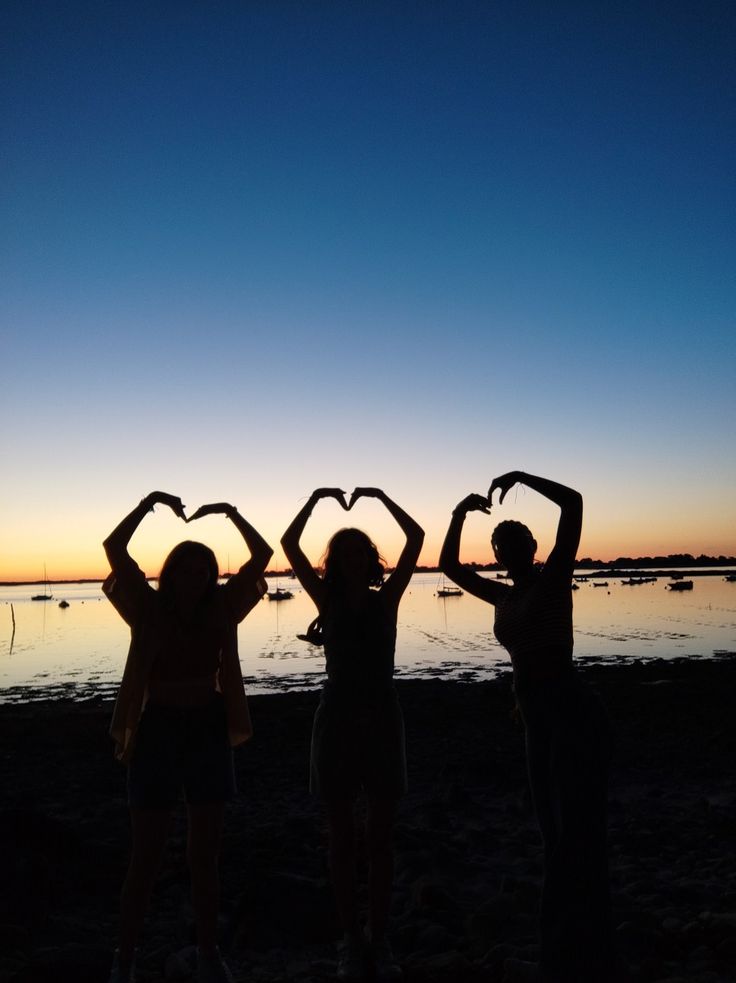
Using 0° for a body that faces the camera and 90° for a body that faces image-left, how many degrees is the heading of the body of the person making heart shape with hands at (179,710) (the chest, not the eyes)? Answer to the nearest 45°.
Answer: approximately 0°

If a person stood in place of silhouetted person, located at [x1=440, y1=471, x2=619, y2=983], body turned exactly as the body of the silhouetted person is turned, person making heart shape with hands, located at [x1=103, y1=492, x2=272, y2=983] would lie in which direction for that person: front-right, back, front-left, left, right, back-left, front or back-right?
front-right

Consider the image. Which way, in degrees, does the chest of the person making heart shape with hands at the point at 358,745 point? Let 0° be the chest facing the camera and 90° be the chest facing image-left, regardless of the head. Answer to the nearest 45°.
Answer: approximately 0°

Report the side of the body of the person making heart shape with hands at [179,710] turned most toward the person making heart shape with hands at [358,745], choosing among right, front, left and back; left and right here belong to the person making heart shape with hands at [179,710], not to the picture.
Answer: left

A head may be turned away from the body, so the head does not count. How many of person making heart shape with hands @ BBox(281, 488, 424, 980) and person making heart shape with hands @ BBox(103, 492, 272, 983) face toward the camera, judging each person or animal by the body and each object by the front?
2

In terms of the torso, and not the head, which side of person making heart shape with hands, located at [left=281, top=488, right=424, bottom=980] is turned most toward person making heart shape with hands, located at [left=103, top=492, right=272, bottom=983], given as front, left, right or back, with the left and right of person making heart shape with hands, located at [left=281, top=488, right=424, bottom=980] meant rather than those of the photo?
right

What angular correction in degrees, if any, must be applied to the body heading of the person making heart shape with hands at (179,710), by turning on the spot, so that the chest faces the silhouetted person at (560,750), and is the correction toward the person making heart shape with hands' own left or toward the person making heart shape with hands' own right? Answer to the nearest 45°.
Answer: approximately 45° to the person making heart shape with hands' own left
